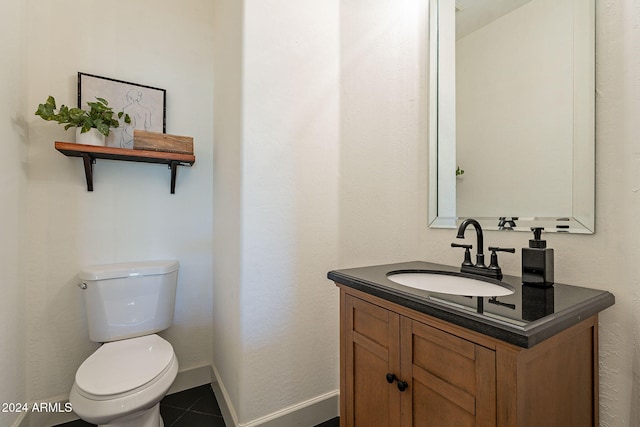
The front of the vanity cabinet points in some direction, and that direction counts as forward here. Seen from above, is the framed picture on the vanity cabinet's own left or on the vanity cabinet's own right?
on the vanity cabinet's own right

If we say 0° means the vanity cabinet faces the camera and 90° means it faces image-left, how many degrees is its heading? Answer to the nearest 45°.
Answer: approximately 45°

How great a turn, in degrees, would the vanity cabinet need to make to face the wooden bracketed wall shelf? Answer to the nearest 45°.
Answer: approximately 45° to its right

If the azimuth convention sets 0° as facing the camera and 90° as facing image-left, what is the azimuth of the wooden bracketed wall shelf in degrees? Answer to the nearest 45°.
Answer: approximately 0°
